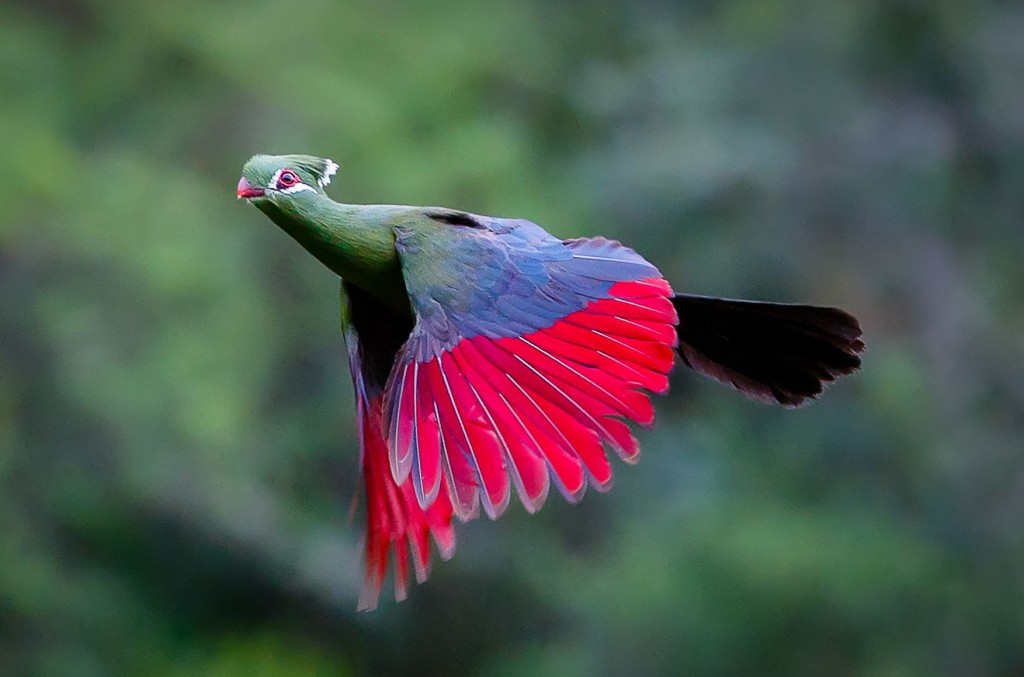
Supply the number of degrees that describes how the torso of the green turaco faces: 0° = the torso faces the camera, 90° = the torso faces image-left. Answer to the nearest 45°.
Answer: approximately 90°
